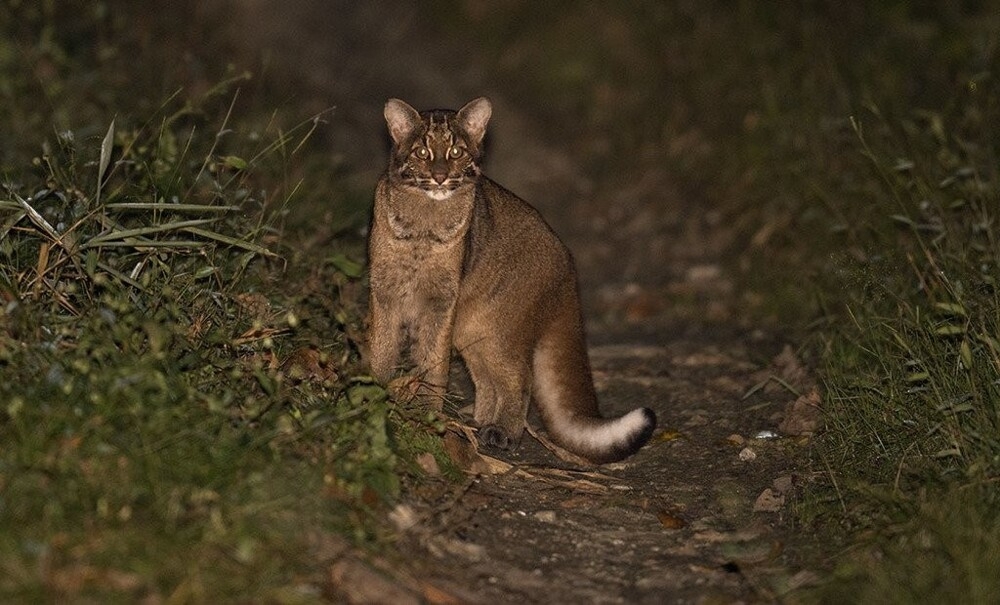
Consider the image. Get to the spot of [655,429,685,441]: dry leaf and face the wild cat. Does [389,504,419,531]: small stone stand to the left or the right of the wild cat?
left

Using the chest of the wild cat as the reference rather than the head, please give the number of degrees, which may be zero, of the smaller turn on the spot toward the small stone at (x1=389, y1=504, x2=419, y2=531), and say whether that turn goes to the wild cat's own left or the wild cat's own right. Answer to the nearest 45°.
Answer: approximately 45° to the wild cat's own left

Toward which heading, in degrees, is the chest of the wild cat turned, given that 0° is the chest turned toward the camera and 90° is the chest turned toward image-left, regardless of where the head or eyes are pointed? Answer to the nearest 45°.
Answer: approximately 45°

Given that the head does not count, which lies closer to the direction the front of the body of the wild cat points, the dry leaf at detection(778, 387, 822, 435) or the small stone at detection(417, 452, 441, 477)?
the small stone

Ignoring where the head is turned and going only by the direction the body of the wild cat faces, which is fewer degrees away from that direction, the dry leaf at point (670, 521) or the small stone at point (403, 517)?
the small stone

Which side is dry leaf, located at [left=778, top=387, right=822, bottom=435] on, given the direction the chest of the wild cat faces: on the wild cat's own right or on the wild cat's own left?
on the wild cat's own left

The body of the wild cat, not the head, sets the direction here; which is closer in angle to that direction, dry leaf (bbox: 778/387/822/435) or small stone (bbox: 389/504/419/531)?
the small stone

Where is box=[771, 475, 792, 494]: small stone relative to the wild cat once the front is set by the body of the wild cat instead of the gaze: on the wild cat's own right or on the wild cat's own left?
on the wild cat's own left

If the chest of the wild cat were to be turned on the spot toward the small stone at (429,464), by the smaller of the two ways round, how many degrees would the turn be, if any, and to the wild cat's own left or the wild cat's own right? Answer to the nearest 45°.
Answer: approximately 45° to the wild cat's own left

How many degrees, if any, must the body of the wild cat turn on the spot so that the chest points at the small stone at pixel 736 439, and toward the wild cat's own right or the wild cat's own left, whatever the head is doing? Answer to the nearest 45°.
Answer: approximately 135° to the wild cat's own left

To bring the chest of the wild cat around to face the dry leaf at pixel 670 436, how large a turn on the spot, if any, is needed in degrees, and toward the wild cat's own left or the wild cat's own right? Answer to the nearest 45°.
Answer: approximately 135° to the wild cat's own left

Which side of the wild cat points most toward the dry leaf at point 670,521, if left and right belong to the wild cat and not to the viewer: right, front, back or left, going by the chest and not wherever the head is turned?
left

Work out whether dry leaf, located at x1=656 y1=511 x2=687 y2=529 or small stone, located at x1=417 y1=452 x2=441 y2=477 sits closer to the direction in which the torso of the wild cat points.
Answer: the small stone

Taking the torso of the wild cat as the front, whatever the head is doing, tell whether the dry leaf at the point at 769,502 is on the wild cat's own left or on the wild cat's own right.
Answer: on the wild cat's own left
